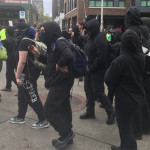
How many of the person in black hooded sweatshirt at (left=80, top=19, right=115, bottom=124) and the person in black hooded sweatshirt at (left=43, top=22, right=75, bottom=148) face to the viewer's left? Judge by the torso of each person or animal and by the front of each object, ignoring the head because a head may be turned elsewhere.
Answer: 2

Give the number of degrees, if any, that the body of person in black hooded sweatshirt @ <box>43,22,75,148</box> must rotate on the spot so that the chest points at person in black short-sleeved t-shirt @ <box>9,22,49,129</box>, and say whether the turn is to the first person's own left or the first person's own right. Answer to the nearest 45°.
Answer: approximately 45° to the first person's own right

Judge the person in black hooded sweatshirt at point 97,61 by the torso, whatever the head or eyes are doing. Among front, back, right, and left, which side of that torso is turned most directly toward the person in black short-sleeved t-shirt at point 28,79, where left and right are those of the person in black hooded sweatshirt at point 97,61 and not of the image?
front

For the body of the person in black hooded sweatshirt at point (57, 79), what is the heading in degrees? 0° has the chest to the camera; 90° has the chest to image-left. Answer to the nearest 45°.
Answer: approximately 90°

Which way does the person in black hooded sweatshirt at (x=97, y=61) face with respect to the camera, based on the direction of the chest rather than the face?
to the viewer's left
